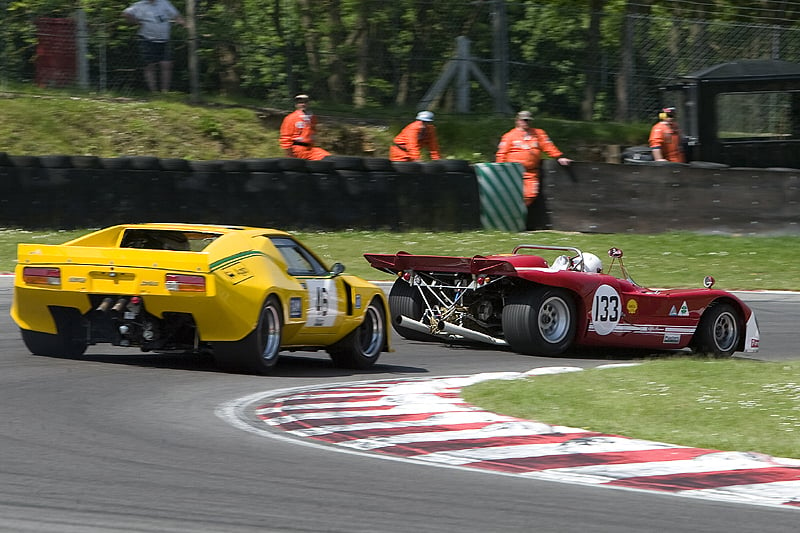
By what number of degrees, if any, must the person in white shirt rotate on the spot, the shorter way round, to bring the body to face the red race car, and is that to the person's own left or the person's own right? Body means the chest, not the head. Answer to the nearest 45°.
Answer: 0° — they already face it

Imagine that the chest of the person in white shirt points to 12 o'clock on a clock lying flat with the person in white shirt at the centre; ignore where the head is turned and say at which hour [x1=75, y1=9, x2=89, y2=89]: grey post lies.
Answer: The grey post is roughly at 3 o'clock from the person in white shirt.

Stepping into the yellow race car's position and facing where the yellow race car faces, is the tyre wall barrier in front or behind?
in front

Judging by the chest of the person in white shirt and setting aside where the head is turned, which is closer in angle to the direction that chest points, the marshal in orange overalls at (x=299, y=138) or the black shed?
the marshal in orange overalls

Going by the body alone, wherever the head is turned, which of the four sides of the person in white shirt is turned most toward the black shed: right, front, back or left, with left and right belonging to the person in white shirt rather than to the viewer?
left

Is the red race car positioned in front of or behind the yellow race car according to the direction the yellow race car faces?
in front

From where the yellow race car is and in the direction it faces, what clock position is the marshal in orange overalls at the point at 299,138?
The marshal in orange overalls is roughly at 11 o'clock from the yellow race car.

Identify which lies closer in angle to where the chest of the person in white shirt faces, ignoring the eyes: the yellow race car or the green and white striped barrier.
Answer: the yellow race car

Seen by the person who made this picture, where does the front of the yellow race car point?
facing away from the viewer and to the right of the viewer

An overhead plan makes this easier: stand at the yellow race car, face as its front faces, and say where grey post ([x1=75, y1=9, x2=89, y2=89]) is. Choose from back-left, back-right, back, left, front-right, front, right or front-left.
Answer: front-left

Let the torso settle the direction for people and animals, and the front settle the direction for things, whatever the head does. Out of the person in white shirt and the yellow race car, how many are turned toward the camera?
1

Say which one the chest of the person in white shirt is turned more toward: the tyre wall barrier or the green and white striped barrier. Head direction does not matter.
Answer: the tyre wall barrier

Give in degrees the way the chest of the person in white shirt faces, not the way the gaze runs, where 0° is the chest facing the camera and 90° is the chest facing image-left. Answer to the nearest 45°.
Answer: approximately 0°
